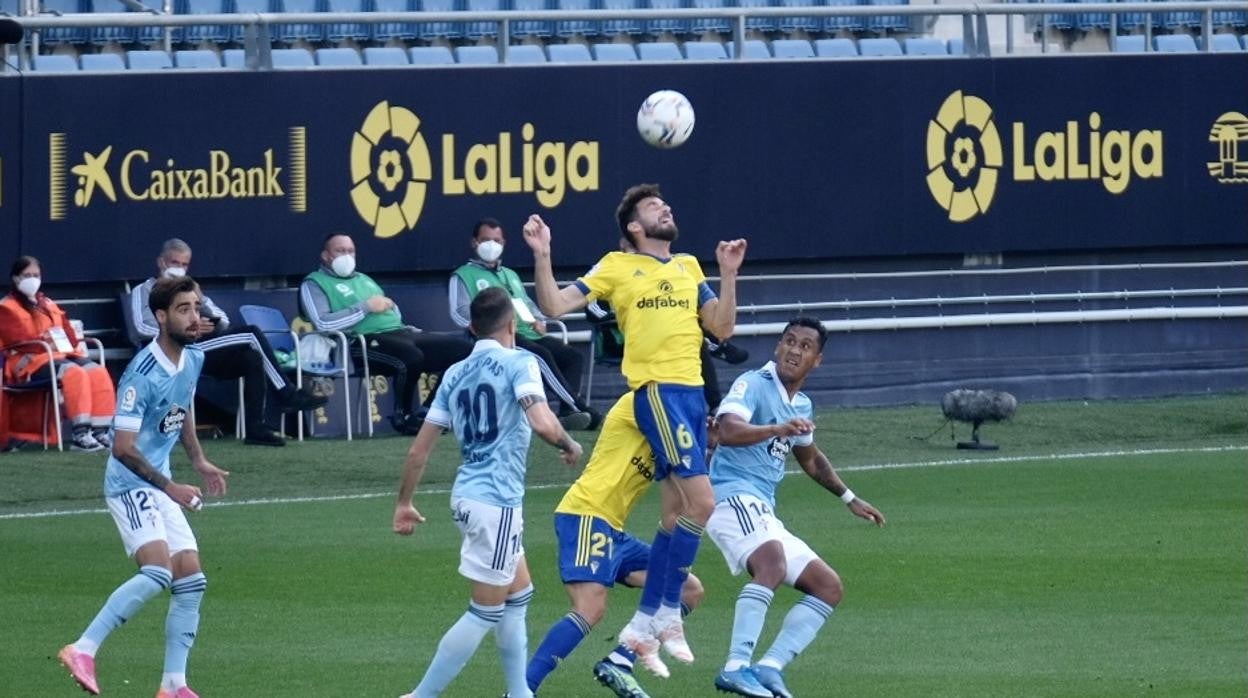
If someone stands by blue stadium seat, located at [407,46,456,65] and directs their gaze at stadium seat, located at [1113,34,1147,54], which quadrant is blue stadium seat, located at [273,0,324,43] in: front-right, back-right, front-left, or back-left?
back-left

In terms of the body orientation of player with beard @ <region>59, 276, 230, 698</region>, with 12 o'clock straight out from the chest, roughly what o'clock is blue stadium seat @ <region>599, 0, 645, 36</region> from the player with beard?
The blue stadium seat is roughly at 8 o'clock from the player with beard.

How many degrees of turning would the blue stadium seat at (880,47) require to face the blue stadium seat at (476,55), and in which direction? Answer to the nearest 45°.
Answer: approximately 45° to its right

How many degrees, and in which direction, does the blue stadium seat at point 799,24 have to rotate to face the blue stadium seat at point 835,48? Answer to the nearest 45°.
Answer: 0° — it already faces it

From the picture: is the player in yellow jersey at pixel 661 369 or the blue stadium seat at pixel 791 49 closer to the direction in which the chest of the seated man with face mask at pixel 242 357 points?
the player in yellow jersey

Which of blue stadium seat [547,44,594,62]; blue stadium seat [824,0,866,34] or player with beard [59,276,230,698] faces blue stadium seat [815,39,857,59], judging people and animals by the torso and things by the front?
blue stadium seat [824,0,866,34]

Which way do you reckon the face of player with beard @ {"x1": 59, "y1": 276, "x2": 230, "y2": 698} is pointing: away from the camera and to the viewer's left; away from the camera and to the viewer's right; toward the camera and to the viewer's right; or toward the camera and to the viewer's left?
toward the camera and to the viewer's right

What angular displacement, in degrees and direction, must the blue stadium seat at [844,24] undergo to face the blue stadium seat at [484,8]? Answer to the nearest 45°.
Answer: approximately 90° to its right

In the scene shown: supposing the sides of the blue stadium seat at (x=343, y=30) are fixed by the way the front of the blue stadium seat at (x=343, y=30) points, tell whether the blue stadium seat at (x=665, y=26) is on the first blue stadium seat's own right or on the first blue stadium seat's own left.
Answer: on the first blue stadium seat's own left

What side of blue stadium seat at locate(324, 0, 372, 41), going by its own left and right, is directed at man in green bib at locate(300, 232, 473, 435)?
front
